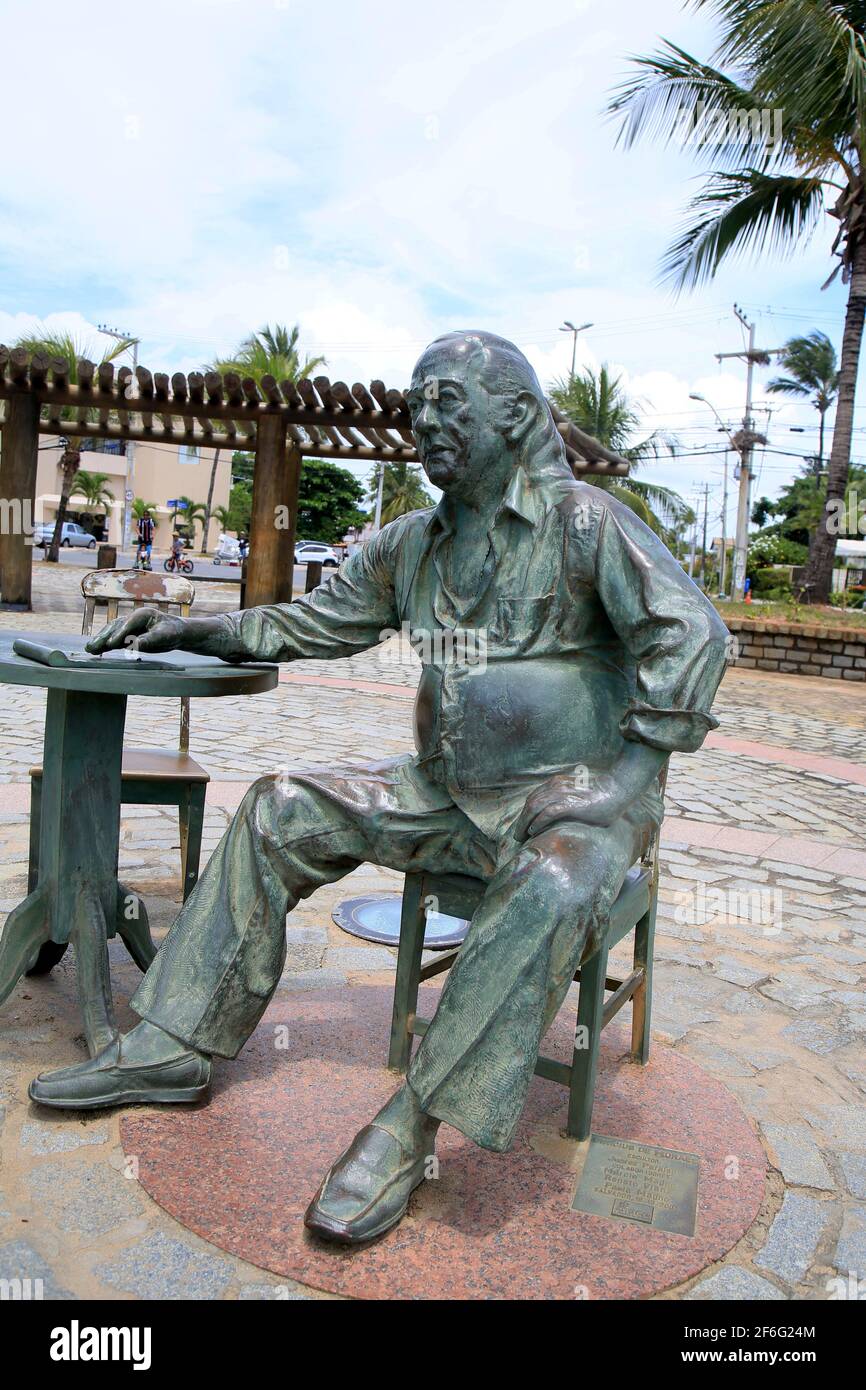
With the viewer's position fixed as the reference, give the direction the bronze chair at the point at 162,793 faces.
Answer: facing the viewer

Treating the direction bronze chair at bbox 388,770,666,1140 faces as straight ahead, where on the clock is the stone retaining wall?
The stone retaining wall is roughly at 5 o'clock from the bronze chair.

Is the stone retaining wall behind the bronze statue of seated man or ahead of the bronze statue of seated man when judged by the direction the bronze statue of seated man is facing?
behind

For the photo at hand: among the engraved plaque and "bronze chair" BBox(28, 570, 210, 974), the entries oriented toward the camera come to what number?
2

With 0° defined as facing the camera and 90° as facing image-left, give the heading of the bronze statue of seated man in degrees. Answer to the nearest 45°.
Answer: approximately 45°

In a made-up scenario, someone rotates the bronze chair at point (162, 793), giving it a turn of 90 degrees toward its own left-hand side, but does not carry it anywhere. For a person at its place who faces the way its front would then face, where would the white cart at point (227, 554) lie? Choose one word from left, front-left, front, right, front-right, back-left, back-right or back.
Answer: left

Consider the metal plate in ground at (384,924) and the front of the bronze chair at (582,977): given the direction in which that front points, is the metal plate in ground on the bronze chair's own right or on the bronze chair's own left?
on the bronze chair's own right

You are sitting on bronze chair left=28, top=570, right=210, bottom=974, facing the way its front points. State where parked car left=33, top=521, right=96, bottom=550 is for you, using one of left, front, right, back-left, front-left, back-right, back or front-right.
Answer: back

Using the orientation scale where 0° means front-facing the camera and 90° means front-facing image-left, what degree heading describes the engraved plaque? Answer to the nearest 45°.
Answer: approximately 0°

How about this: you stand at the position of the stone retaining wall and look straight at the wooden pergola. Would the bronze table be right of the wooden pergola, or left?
left

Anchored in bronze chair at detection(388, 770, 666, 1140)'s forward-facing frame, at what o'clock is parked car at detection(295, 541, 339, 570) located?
The parked car is roughly at 4 o'clock from the bronze chair.

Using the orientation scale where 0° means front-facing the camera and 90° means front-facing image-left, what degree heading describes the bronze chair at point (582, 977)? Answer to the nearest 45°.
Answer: approximately 45°

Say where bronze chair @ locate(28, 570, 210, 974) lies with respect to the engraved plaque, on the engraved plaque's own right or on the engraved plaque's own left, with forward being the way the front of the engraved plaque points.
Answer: on the engraved plaque's own right
